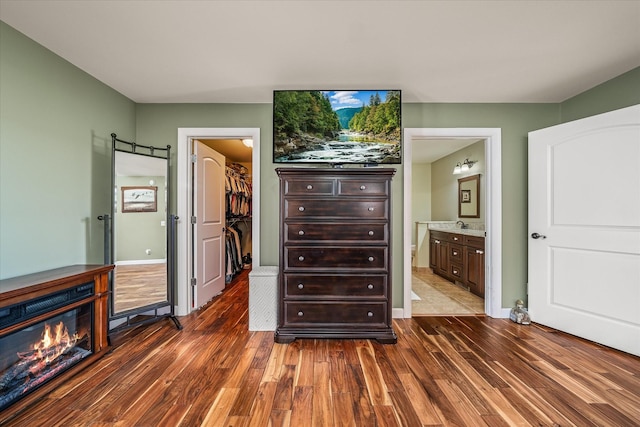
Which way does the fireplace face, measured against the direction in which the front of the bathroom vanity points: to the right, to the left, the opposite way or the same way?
the opposite way

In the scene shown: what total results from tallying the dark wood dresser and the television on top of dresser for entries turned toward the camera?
2

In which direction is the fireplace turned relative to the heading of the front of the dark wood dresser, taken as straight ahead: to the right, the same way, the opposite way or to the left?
to the left

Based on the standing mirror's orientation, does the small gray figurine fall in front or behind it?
in front

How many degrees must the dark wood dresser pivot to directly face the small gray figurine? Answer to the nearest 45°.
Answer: approximately 90° to its left

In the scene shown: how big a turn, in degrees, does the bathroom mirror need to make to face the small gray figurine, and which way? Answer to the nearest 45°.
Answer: approximately 45° to its left

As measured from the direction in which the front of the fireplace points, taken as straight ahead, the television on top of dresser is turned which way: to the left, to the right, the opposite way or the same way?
to the right

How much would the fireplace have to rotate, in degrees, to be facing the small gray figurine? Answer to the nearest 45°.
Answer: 0° — it already faces it

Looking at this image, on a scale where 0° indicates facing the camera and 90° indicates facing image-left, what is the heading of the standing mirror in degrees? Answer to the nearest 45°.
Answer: approximately 315°
